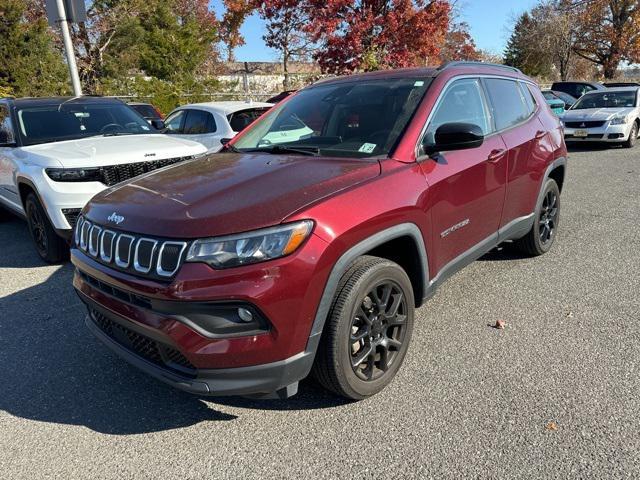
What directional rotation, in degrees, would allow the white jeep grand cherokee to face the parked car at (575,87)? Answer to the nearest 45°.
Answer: approximately 90° to its left

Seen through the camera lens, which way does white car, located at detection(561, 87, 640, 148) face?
facing the viewer and to the left of the viewer

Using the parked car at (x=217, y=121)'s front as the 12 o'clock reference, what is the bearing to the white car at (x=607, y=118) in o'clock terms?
The white car is roughly at 4 o'clock from the parked car.

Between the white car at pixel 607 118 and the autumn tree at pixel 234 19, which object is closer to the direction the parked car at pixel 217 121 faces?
the autumn tree

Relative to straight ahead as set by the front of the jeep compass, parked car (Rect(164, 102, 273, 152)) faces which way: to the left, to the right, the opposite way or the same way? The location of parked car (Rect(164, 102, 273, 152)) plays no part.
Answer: to the right

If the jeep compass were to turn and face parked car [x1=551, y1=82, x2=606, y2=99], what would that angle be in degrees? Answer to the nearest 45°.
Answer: approximately 180°

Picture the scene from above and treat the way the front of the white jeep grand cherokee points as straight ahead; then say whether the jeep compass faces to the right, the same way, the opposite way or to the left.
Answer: to the right

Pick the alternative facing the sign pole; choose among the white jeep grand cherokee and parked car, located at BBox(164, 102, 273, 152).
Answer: the parked car

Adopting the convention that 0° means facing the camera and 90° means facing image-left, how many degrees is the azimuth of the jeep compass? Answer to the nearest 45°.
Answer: approximately 45°

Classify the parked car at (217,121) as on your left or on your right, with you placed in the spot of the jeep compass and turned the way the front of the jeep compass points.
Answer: on your right

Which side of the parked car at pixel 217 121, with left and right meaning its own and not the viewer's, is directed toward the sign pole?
front

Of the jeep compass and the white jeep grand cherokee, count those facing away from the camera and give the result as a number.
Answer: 0

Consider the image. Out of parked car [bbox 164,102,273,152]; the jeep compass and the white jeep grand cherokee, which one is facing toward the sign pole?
the parked car

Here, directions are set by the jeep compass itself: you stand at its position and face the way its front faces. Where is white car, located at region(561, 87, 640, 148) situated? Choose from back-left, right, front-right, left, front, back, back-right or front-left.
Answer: back

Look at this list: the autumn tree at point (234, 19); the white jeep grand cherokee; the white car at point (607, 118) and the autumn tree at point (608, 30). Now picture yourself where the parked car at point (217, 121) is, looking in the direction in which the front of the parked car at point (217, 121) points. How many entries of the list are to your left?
1

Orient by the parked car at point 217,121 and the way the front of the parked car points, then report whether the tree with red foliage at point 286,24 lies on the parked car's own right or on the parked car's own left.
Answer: on the parked car's own right
